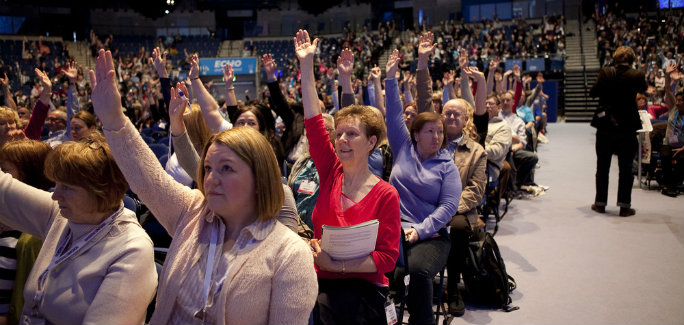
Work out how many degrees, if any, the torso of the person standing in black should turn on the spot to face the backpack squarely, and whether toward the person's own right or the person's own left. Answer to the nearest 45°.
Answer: approximately 180°

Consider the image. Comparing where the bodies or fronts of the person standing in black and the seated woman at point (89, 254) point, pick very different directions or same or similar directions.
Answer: very different directions

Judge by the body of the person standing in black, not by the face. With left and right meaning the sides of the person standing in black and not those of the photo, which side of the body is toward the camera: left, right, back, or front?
back

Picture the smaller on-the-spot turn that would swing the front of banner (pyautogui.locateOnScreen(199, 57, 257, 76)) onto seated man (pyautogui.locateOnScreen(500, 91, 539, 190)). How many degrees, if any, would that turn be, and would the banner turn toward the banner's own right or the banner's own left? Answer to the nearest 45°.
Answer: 0° — it already faces them

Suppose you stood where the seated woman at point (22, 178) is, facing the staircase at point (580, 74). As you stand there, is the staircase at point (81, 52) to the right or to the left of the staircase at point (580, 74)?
left

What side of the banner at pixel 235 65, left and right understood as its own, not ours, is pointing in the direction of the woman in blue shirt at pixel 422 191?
front

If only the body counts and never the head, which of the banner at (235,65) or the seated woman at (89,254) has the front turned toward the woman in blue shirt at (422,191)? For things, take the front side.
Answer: the banner

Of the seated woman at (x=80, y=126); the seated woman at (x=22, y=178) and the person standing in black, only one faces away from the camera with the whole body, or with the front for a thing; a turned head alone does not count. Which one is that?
the person standing in black
